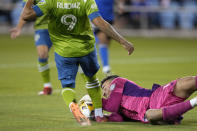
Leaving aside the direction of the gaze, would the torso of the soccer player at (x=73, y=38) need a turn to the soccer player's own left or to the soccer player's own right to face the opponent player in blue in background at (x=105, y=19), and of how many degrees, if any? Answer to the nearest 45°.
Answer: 0° — they already face them

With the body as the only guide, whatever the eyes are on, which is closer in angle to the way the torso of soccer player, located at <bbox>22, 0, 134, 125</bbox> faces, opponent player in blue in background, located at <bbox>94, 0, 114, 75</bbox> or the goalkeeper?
the opponent player in blue in background

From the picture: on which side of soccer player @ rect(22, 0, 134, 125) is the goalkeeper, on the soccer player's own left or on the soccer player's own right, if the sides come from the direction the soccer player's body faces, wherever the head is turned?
on the soccer player's own right

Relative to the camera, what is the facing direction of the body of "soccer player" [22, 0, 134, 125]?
away from the camera
